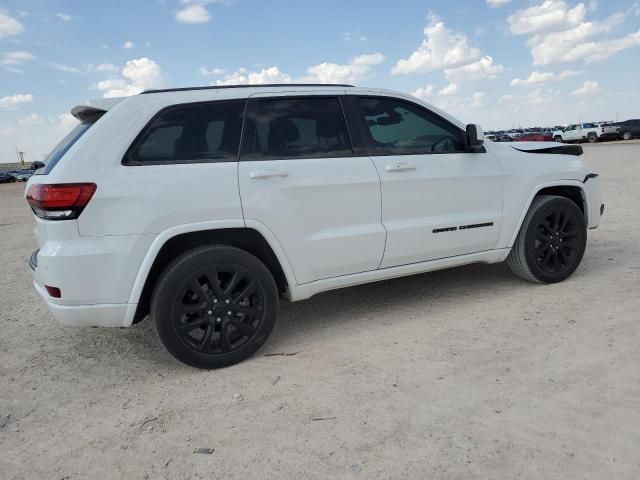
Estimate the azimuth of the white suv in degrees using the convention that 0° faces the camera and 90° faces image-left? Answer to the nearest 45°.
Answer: approximately 225°

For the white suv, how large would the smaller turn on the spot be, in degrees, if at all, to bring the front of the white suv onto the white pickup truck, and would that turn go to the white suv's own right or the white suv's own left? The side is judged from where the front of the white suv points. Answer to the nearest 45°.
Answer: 0° — it already faces it

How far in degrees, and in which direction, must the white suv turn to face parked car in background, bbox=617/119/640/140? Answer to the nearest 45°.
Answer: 0° — it already faces it
